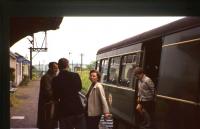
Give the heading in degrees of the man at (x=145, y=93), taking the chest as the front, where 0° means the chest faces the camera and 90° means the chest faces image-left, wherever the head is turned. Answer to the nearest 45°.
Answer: approximately 45°

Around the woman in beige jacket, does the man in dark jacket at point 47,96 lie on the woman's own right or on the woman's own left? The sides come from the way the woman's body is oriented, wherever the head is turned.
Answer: on the woman's own right

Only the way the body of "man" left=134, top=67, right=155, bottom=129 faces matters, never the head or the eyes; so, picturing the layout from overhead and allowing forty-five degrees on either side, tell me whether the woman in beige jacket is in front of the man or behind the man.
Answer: in front

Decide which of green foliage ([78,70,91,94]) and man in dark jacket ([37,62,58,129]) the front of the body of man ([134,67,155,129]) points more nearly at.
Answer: the man in dark jacket

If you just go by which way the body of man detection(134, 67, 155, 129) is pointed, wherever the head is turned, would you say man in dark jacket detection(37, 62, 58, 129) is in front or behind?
in front

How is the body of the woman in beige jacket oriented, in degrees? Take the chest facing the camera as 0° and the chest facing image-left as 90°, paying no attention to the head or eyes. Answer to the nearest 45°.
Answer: approximately 45°

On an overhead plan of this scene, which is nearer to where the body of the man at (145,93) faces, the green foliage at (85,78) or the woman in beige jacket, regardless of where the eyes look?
the woman in beige jacket
